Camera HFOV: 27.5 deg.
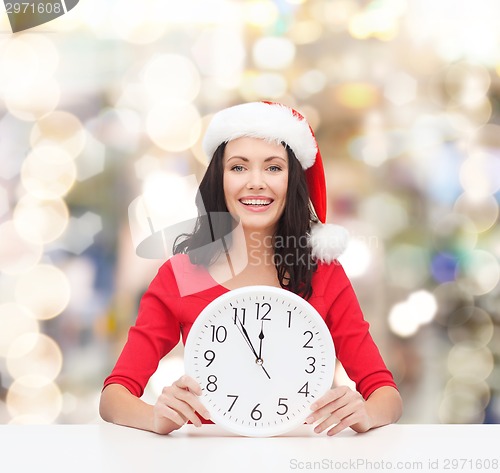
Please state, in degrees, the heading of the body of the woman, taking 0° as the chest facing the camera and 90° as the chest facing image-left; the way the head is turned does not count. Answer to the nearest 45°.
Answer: approximately 0°
